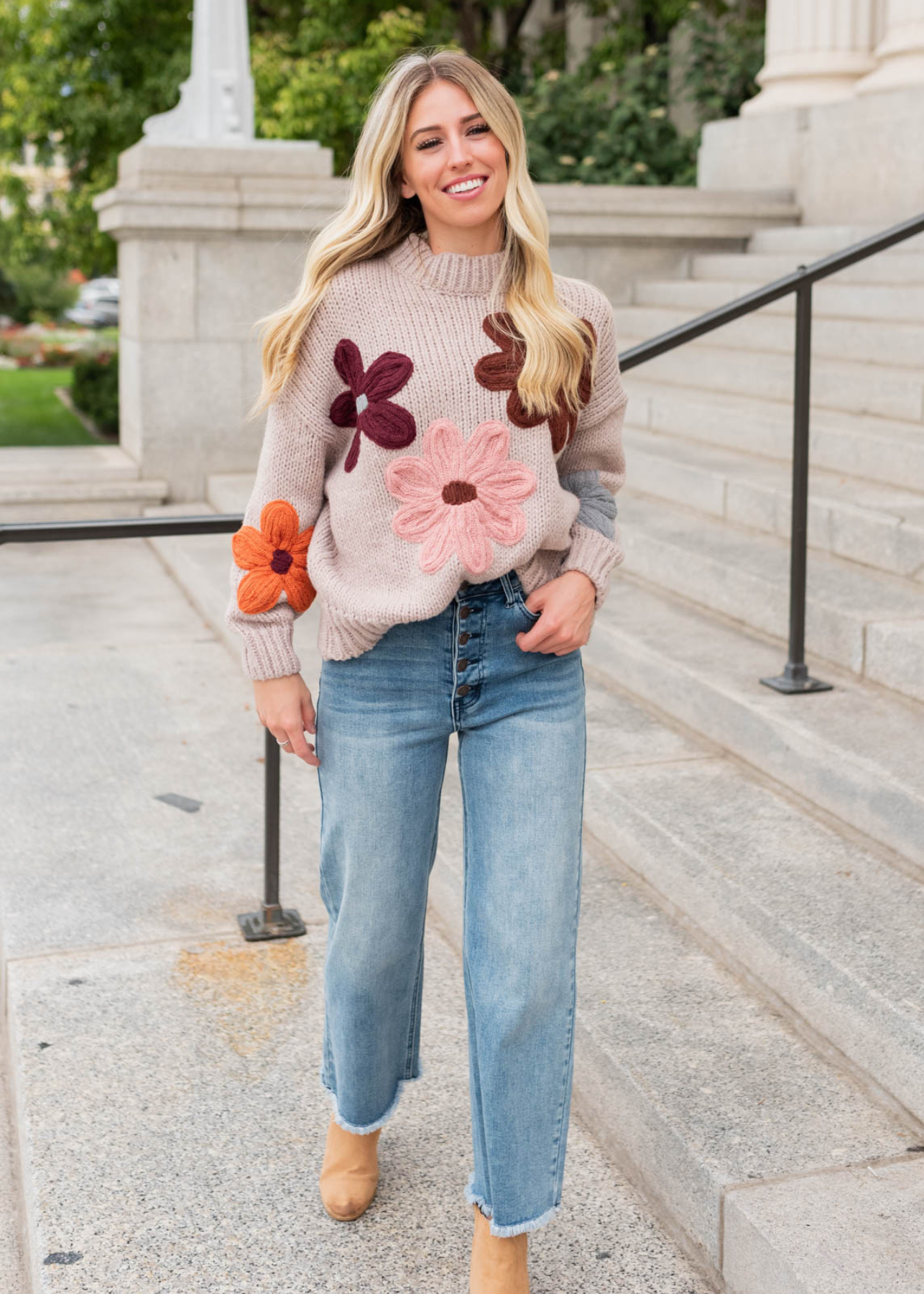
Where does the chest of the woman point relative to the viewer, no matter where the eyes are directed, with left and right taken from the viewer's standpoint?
facing the viewer

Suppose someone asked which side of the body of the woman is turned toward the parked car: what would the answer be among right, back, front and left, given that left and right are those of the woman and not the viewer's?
back

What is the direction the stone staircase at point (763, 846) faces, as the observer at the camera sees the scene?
facing the viewer and to the left of the viewer

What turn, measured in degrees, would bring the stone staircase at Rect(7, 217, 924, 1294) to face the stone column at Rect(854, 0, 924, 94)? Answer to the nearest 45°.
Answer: approximately 135° to its right

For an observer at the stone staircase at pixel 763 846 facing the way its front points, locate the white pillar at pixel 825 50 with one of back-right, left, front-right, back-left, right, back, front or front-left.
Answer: back-right

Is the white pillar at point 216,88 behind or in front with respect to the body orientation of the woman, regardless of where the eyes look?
behind

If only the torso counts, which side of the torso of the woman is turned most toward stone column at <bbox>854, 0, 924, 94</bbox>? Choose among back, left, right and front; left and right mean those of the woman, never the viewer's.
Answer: back

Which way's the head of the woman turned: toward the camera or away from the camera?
toward the camera

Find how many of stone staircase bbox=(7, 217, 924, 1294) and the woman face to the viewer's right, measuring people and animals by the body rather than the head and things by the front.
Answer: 0

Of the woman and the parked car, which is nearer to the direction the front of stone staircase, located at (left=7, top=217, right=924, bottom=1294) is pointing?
the woman

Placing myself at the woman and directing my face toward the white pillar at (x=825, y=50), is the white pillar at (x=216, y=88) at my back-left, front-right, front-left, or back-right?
front-left

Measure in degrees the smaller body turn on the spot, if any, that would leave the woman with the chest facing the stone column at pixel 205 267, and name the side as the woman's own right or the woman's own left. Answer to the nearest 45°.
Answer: approximately 180°
